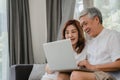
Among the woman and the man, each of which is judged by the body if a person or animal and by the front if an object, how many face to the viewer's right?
0

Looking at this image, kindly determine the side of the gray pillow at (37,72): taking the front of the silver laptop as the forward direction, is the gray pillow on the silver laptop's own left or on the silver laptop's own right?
on the silver laptop's own left

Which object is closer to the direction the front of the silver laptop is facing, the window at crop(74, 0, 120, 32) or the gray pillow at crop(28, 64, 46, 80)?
the window

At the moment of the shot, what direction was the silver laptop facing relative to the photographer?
facing away from the viewer and to the right of the viewer

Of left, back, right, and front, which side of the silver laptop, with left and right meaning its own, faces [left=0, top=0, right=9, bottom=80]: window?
left

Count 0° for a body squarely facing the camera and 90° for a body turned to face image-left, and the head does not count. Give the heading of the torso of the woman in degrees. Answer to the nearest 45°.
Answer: approximately 45°

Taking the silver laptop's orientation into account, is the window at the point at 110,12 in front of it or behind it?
in front
